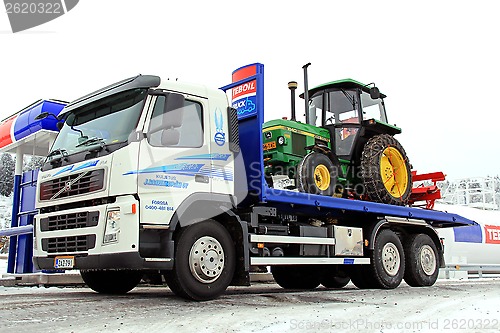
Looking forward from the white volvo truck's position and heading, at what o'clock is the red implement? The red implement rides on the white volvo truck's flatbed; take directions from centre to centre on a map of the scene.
The red implement is roughly at 6 o'clock from the white volvo truck.

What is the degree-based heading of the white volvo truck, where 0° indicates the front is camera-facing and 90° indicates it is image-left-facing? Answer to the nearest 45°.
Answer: approximately 45°
